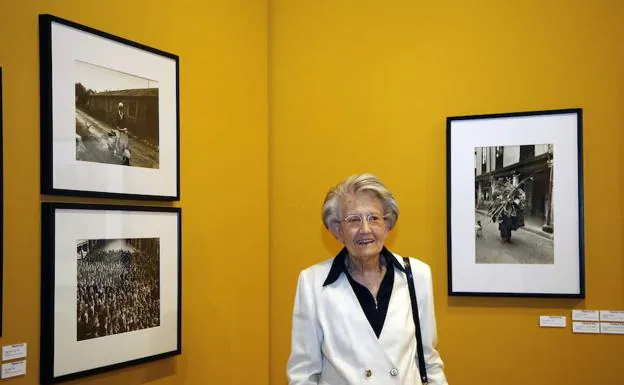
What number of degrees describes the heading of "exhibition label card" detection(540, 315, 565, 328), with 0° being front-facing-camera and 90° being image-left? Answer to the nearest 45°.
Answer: approximately 0°

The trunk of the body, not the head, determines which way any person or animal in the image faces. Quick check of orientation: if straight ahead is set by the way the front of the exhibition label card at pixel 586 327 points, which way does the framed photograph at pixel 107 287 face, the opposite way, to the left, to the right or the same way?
to the left

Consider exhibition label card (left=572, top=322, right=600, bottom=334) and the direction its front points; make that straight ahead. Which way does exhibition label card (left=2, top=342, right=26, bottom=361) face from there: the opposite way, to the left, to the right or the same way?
to the left

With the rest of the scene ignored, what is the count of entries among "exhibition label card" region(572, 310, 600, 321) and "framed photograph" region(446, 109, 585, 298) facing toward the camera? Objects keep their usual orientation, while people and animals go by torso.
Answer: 2

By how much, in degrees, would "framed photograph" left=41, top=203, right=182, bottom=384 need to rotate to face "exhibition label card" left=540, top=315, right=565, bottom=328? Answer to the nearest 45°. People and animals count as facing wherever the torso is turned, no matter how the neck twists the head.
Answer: approximately 45° to its left

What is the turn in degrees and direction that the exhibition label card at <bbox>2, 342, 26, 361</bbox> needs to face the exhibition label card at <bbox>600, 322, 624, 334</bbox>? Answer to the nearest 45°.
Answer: approximately 45° to its left
